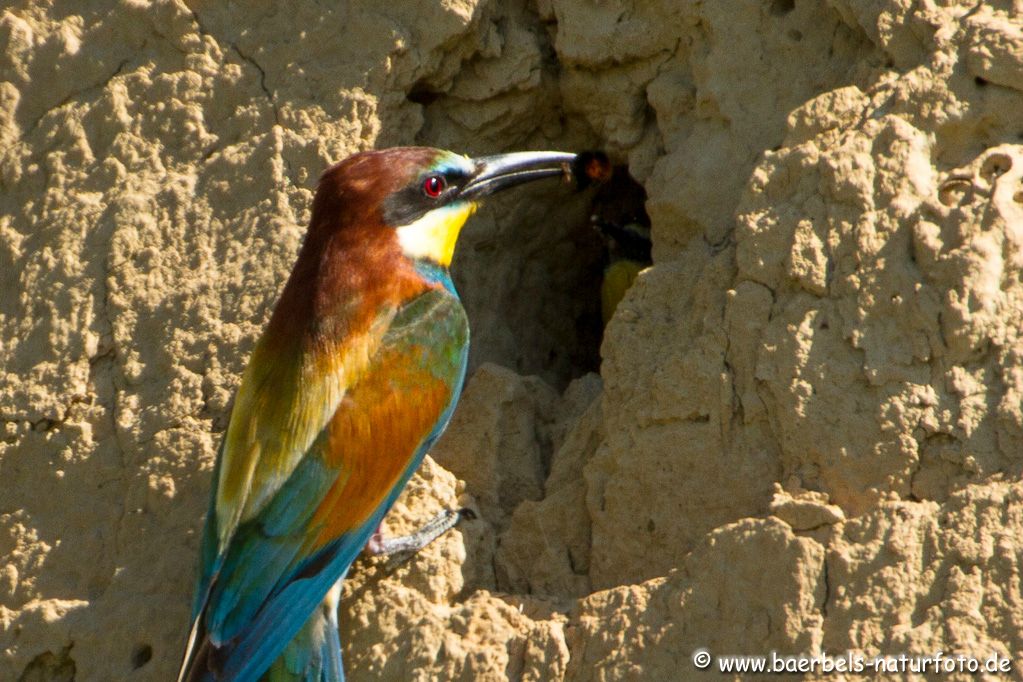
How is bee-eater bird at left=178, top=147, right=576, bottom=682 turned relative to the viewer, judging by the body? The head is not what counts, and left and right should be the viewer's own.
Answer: facing away from the viewer and to the right of the viewer
